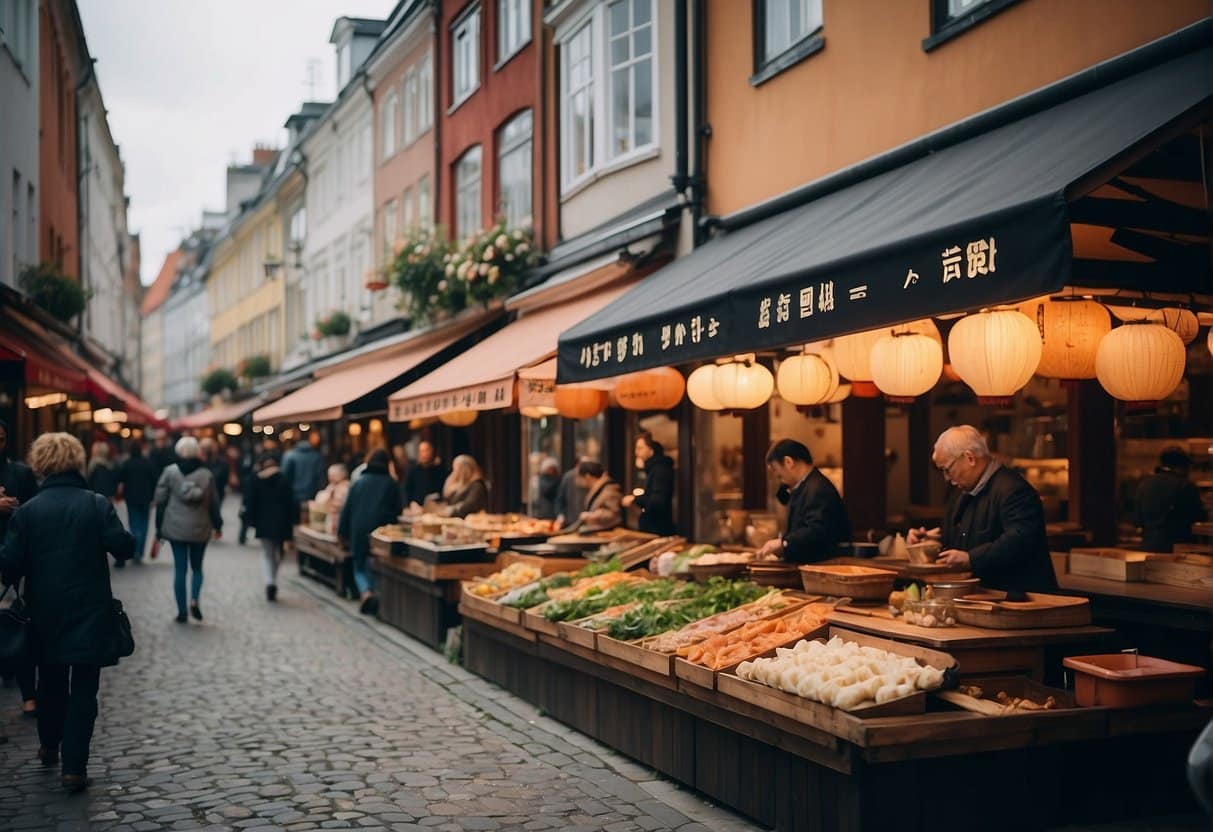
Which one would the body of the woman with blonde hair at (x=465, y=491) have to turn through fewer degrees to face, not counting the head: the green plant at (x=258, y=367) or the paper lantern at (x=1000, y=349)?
the paper lantern

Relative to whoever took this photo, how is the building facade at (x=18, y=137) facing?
facing to the right of the viewer

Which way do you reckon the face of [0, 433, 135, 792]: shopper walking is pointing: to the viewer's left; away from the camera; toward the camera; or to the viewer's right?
away from the camera

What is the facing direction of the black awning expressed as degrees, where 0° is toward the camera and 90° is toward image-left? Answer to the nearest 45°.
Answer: approximately 45°

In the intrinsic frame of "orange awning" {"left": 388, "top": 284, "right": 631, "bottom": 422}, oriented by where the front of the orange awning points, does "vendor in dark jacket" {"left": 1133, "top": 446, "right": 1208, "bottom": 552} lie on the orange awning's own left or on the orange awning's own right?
on the orange awning's own left

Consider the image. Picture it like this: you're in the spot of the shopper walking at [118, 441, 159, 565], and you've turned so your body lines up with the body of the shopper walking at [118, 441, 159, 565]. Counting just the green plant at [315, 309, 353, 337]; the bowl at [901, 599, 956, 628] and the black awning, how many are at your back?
2

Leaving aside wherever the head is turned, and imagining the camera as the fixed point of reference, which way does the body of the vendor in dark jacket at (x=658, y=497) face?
to the viewer's left

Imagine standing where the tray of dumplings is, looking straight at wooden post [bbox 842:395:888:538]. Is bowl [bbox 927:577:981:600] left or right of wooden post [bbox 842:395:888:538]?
right

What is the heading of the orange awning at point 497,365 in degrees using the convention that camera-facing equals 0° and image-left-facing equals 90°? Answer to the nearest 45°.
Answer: approximately 45°

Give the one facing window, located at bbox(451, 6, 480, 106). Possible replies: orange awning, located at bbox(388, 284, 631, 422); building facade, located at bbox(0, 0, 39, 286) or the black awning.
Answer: the building facade
